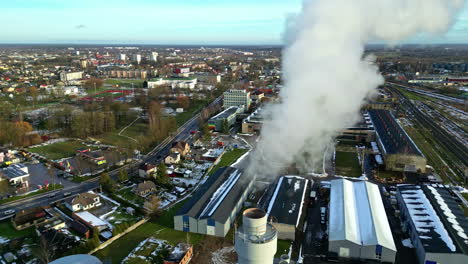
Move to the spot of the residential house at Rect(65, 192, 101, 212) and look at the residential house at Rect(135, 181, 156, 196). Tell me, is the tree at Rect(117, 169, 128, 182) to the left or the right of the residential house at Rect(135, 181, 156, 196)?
left

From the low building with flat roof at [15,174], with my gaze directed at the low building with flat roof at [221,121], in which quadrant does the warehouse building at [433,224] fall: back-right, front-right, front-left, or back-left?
front-right

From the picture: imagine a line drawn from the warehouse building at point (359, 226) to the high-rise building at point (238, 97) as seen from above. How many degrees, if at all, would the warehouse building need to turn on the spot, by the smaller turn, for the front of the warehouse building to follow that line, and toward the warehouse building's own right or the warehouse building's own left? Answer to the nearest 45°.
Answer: approximately 135° to the warehouse building's own right

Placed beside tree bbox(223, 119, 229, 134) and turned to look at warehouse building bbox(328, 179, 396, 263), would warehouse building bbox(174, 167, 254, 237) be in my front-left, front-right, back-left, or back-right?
front-right

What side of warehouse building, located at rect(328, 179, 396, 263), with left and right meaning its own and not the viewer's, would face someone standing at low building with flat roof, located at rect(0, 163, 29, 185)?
right

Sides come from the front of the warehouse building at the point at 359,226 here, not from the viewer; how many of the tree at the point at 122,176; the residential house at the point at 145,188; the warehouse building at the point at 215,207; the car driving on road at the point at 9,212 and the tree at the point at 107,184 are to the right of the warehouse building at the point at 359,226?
5

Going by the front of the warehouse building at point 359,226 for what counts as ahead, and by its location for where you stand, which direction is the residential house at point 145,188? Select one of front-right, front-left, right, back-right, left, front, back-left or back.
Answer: right

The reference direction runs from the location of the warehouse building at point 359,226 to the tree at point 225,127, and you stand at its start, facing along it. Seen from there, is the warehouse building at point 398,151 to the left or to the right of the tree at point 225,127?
right

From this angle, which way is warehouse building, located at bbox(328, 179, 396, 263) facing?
toward the camera

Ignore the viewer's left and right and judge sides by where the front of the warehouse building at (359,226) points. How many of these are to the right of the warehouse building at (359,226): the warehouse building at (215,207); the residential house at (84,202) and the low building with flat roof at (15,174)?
3

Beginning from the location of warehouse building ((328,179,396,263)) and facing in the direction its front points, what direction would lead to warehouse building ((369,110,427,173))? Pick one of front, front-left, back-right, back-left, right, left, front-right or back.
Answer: back

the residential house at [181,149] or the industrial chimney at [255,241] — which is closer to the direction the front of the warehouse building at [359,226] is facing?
the industrial chimney

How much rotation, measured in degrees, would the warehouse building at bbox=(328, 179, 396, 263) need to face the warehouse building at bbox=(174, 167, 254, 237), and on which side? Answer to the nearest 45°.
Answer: approximately 90° to its right

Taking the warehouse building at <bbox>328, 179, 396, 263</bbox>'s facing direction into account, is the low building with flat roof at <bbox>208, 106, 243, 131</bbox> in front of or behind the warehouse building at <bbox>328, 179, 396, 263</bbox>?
behind

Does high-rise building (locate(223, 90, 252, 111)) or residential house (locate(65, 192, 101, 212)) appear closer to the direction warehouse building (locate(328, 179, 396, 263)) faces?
the residential house

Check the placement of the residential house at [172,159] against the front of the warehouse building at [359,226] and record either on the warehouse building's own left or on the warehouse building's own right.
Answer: on the warehouse building's own right

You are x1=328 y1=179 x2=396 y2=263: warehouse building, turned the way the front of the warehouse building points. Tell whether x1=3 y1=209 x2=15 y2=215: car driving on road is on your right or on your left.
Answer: on your right

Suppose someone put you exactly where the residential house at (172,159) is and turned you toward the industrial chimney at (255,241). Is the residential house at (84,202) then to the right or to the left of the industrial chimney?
right

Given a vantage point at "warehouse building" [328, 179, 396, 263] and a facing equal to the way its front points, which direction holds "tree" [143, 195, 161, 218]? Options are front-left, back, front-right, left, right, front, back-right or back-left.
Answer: right
